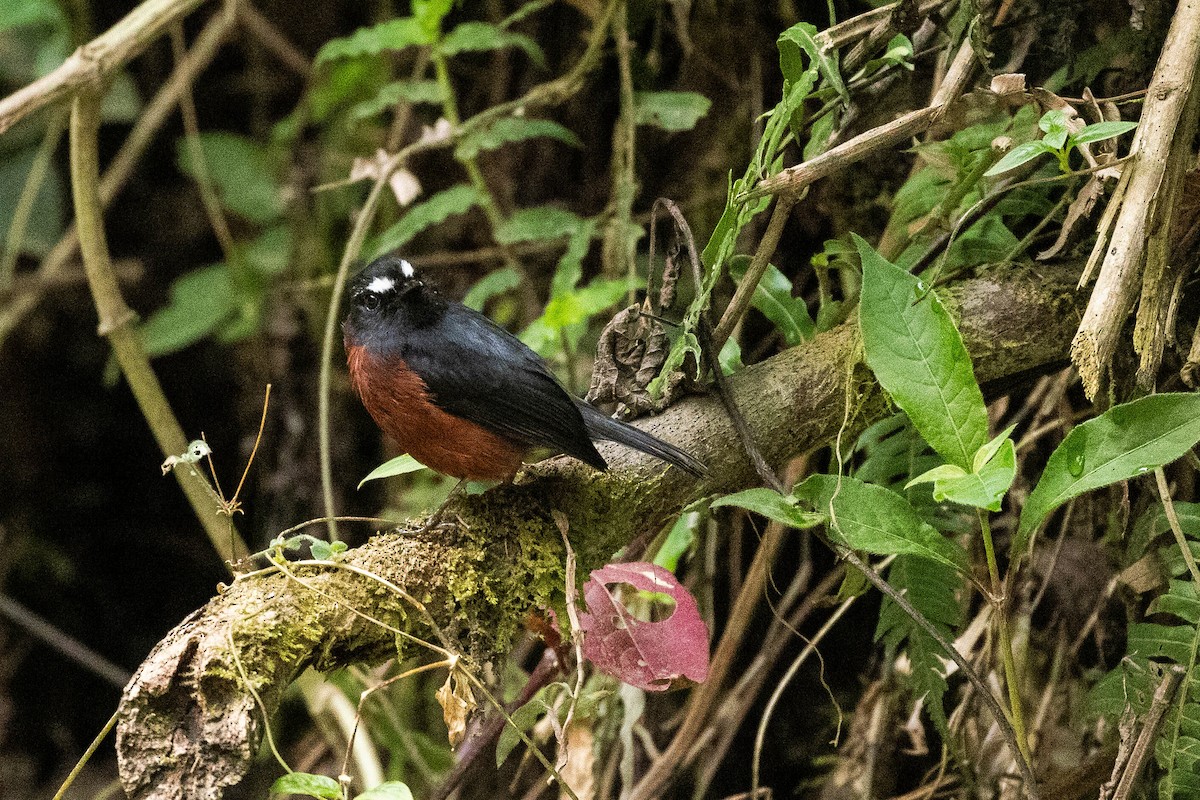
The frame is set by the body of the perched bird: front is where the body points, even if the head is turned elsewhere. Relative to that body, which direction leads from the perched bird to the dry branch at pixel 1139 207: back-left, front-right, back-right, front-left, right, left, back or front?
back-left

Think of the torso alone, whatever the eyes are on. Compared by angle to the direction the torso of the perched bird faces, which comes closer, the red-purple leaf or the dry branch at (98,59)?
the dry branch

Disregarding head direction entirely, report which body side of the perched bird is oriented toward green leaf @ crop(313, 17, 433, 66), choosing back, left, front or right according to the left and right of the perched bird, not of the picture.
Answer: right

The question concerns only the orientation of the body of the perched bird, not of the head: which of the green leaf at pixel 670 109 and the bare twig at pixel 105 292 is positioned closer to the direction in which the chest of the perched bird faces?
the bare twig

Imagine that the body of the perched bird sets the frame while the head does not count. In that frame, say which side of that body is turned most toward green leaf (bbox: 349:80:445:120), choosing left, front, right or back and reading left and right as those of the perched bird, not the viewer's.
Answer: right

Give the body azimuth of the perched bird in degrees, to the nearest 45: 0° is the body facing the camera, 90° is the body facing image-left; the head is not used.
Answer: approximately 90°

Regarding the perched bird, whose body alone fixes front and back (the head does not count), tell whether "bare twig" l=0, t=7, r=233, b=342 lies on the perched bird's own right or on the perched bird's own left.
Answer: on the perched bird's own right

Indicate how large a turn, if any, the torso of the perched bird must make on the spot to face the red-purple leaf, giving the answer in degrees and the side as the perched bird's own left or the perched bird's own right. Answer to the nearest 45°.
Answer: approximately 90° to the perched bird's own left

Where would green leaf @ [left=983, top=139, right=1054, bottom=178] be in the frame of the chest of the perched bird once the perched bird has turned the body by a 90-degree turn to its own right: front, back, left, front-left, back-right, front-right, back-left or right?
back-right
